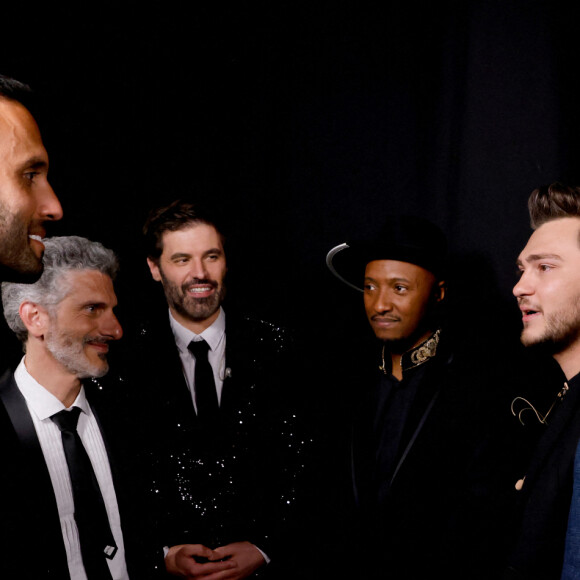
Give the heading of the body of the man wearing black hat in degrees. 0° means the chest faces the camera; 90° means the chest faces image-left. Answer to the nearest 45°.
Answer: approximately 45°

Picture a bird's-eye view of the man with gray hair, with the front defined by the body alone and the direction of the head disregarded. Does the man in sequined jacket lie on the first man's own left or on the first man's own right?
on the first man's own left

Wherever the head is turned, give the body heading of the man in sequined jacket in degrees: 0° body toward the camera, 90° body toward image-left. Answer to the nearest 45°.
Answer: approximately 0°

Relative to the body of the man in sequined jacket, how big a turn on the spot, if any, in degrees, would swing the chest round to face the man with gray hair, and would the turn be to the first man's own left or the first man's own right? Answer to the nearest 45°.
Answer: approximately 45° to the first man's own right
